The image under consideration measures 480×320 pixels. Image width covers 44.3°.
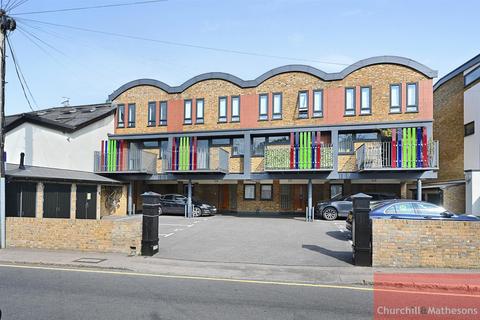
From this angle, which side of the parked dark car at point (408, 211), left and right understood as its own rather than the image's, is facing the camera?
right
